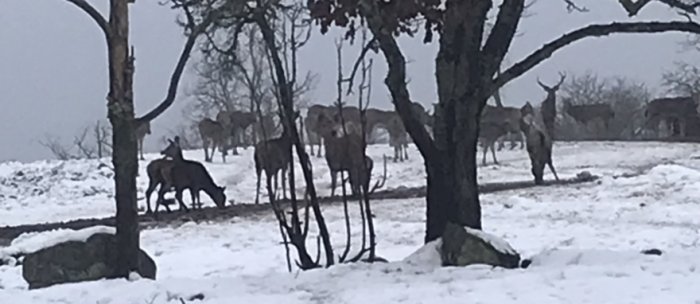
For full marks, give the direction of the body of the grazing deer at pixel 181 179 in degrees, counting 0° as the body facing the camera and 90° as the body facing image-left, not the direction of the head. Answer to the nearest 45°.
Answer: approximately 270°

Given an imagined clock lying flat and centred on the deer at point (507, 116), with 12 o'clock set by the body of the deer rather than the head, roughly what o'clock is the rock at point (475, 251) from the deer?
The rock is roughly at 9 o'clock from the deer.

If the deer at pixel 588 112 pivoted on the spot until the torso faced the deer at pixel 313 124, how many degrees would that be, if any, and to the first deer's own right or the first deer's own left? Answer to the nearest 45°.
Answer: approximately 45° to the first deer's own left

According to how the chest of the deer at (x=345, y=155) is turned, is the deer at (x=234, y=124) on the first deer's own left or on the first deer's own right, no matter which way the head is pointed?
on the first deer's own right

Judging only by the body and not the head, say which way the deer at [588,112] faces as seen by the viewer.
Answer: to the viewer's left

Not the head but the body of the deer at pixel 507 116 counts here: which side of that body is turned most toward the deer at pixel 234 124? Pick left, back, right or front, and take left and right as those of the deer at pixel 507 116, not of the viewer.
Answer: back
